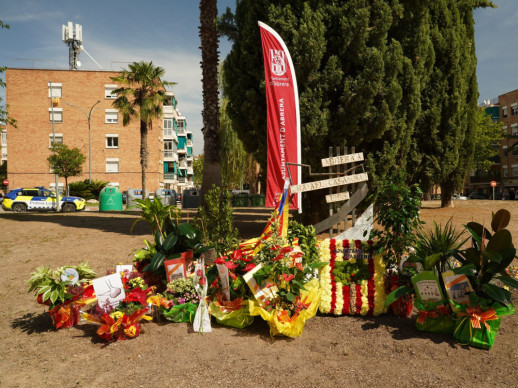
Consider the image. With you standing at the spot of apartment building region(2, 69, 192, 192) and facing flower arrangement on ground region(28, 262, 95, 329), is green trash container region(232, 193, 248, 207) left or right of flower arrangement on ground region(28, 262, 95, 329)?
left

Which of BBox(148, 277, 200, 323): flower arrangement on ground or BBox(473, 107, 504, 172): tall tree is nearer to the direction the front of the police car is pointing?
the tall tree

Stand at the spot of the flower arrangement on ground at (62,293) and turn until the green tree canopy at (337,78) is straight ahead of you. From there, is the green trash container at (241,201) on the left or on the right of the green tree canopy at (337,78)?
left

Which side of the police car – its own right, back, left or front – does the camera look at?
right
